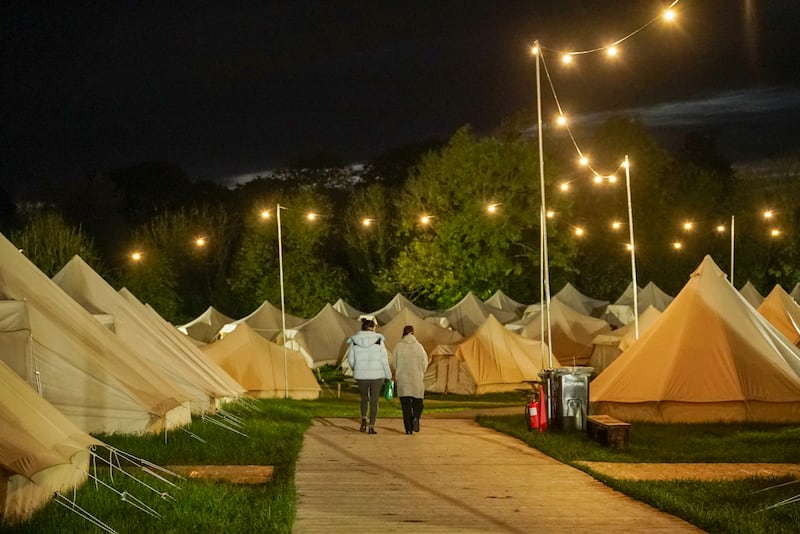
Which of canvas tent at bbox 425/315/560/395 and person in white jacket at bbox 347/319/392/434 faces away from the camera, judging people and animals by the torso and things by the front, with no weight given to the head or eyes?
the person in white jacket

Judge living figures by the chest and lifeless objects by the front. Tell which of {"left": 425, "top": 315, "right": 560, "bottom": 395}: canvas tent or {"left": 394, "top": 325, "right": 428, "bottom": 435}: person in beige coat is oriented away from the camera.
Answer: the person in beige coat

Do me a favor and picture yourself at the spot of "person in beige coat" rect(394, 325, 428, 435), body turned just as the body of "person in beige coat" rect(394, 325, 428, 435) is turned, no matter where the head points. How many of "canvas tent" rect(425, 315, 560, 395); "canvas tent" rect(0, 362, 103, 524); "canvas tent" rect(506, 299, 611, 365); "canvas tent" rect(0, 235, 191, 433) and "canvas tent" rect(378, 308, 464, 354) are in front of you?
3

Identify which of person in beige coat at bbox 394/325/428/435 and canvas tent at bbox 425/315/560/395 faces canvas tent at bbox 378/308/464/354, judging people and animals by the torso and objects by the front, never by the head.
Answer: the person in beige coat

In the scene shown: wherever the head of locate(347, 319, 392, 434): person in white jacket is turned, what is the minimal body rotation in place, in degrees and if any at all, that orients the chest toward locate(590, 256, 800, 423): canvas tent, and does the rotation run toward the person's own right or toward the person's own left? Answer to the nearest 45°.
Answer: approximately 90° to the person's own right

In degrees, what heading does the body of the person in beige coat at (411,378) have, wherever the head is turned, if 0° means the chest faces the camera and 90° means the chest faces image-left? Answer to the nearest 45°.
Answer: approximately 180°

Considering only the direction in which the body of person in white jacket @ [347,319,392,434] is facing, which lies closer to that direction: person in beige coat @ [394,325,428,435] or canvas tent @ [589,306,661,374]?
the canvas tent

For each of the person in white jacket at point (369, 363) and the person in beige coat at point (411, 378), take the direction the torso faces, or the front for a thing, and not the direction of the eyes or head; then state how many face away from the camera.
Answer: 2

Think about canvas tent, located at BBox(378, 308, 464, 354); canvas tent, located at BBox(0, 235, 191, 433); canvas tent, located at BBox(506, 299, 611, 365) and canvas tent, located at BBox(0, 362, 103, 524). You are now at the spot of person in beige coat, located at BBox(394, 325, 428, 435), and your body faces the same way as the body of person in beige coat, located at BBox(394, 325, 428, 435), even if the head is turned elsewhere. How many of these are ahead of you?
2

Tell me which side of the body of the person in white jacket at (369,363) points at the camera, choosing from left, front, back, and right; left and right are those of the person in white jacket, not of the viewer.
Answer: back

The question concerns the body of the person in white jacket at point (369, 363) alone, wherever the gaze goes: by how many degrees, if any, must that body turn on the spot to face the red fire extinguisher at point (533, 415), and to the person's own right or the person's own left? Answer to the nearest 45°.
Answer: approximately 90° to the person's own right

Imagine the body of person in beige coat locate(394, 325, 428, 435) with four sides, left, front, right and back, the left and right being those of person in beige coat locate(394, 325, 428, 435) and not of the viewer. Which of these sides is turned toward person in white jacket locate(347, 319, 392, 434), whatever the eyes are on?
left
